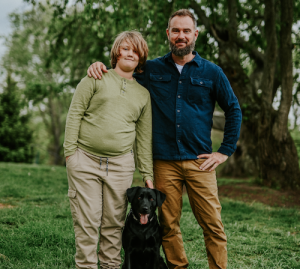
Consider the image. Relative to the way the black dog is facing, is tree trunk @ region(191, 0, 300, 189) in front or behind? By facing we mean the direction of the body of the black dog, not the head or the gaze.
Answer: behind

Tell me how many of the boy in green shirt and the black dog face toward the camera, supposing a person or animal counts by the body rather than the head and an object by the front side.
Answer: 2

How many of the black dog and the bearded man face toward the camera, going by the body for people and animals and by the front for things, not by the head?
2

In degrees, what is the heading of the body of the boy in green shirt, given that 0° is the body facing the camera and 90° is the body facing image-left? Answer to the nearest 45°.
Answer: approximately 0°

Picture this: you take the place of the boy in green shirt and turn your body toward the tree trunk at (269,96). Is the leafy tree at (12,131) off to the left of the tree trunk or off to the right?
left

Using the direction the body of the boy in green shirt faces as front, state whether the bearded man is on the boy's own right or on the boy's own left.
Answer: on the boy's own left
